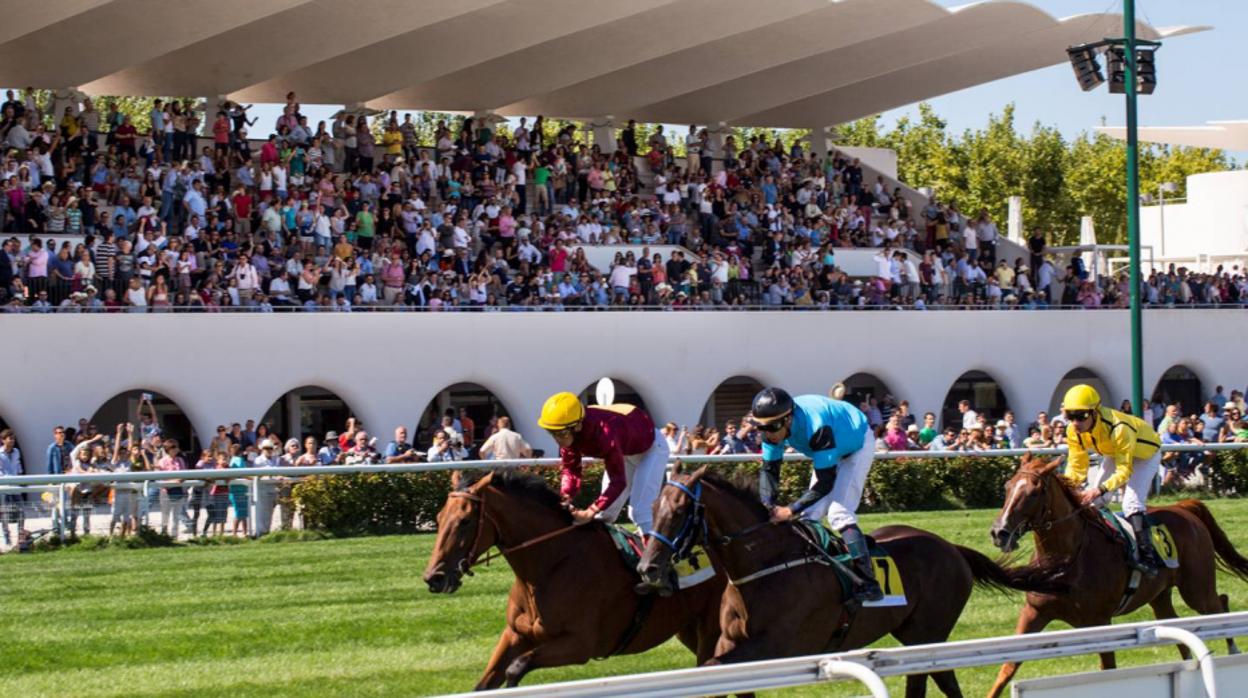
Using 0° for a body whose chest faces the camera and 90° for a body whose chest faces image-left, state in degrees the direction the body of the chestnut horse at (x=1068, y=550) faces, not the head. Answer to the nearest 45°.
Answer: approximately 45°

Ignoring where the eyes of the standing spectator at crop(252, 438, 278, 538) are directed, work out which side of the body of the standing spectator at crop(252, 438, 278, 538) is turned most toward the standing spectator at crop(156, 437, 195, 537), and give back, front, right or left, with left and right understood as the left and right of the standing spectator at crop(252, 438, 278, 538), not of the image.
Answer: right

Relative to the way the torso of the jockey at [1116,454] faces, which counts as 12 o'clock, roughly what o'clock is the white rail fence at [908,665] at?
The white rail fence is roughly at 11 o'clock from the jockey.

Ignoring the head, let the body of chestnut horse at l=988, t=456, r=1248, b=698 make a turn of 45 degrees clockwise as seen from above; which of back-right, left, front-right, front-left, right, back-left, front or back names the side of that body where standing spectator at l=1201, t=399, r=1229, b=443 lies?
right

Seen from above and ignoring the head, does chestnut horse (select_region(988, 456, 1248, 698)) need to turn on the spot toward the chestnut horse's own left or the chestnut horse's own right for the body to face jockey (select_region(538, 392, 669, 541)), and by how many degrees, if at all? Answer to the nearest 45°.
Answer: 0° — it already faces them

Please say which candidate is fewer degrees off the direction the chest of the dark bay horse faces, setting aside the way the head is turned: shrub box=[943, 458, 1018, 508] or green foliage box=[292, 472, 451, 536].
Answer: the green foliage

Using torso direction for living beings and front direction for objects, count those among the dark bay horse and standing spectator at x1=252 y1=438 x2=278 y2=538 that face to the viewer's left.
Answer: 1

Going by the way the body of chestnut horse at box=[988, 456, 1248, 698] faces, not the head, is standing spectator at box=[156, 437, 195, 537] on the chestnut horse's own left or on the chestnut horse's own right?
on the chestnut horse's own right

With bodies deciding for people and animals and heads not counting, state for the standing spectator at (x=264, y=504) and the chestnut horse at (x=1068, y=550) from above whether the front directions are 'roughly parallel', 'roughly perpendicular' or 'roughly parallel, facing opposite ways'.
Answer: roughly perpendicular

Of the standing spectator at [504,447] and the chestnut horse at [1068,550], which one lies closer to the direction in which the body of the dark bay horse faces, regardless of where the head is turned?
the standing spectator

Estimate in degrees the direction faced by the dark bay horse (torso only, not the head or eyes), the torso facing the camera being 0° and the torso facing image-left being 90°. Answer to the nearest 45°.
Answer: approximately 90°
